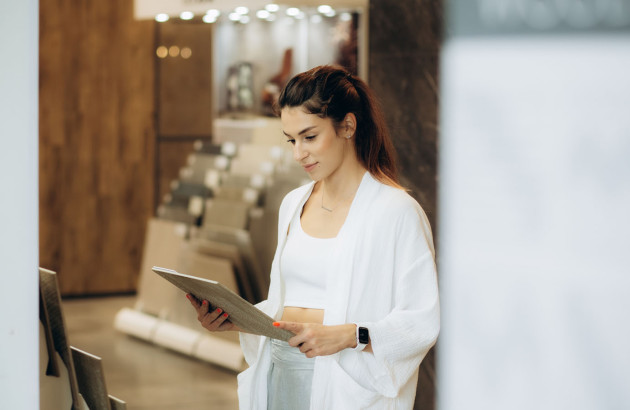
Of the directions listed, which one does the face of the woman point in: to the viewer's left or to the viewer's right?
to the viewer's left

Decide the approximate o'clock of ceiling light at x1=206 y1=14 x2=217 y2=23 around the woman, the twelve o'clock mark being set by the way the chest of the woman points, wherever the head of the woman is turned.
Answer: The ceiling light is roughly at 4 o'clock from the woman.

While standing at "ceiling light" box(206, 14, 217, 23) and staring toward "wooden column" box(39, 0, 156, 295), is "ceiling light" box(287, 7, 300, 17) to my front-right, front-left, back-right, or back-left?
back-left

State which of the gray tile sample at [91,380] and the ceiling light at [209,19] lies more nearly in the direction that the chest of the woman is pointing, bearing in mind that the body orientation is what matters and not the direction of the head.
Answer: the gray tile sample

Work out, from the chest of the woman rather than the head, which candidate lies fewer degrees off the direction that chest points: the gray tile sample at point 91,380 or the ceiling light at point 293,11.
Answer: the gray tile sample

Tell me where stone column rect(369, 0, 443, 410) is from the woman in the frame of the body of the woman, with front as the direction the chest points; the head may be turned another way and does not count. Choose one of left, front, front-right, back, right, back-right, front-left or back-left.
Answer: back-right

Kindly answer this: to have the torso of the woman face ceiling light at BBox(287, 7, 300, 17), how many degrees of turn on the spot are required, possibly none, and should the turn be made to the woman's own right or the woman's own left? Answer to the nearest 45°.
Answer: approximately 135° to the woman's own right

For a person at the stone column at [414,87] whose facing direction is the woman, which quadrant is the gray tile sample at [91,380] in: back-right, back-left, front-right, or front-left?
front-right

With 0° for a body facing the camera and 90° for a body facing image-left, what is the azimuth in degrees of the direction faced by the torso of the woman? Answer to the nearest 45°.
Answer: approximately 45°

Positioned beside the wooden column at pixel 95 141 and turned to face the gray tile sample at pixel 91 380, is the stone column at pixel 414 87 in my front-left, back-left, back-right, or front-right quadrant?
front-left

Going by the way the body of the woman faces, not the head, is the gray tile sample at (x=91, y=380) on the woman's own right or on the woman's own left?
on the woman's own right
